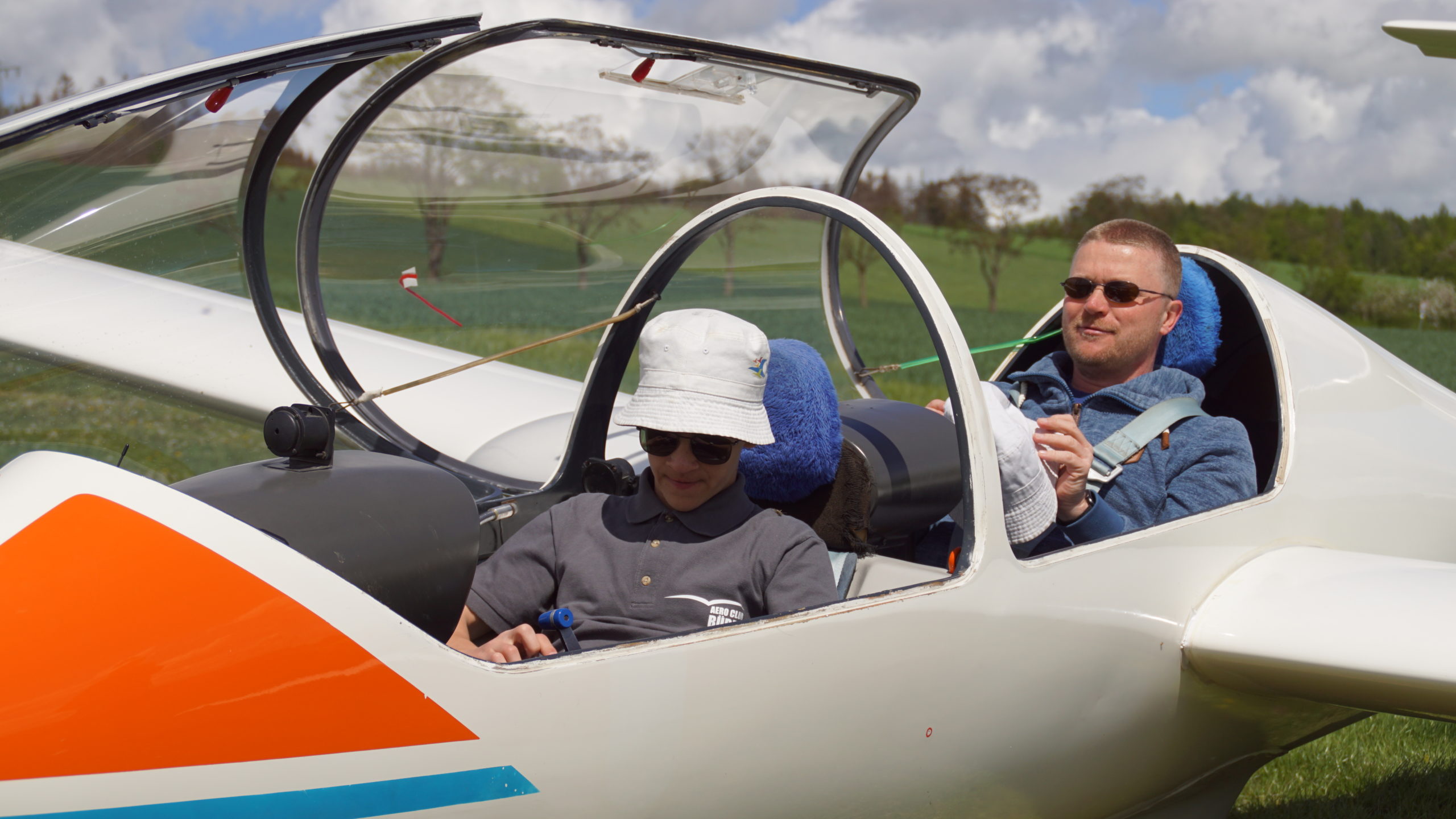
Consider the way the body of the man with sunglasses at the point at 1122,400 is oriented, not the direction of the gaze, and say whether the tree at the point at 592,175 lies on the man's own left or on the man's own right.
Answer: on the man's own right

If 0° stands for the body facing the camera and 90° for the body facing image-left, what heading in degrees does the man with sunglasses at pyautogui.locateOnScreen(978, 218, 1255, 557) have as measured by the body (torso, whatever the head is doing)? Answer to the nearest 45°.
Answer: approximately 45°

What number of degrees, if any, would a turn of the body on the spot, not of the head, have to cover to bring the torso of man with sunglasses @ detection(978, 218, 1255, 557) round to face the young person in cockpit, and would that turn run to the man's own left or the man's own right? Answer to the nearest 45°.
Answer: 0° — they already face them

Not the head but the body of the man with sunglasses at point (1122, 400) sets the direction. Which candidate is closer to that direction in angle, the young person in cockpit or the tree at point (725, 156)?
the young person in cockpit
